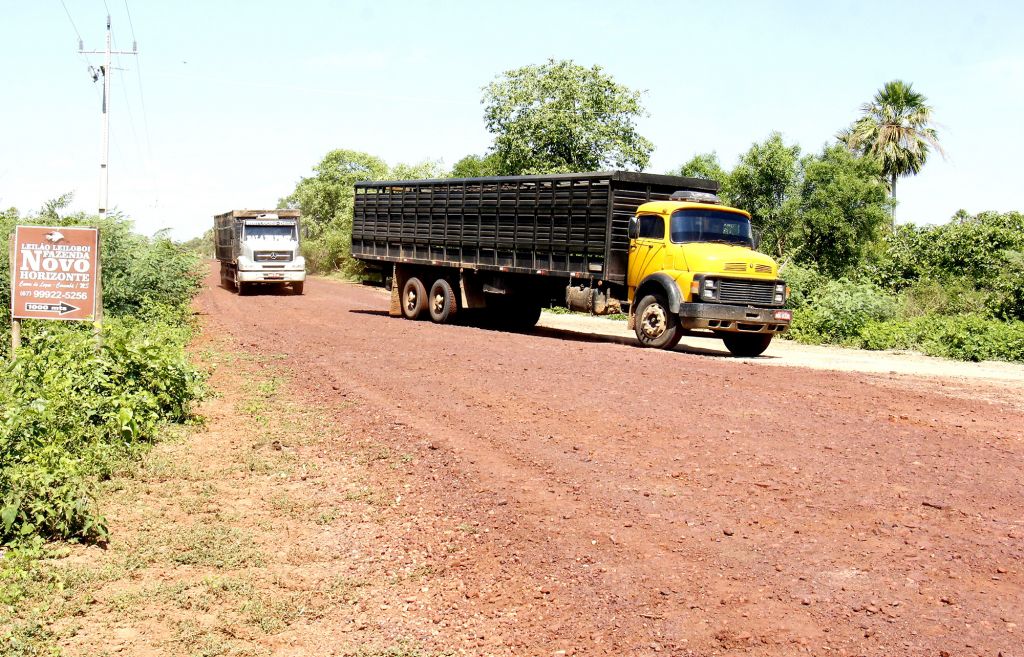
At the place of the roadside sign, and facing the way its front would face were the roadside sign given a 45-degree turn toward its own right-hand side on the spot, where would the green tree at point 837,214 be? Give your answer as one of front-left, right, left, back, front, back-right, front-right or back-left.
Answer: back

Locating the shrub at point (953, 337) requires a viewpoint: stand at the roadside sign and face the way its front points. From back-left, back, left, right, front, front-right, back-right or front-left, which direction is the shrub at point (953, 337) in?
left

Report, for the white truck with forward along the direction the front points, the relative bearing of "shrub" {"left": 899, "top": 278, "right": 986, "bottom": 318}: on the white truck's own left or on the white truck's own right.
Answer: on the white truck's own left

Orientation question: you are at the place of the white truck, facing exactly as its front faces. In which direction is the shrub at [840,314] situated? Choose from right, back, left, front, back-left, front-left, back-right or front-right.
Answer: front-left

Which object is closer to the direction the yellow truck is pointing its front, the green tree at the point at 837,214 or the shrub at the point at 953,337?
the shrub

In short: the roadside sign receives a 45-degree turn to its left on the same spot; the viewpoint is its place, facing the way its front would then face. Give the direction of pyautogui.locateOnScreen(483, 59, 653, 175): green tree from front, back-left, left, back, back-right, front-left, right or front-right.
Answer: left

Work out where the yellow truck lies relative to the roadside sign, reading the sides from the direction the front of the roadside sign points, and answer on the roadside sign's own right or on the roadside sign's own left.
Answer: on the roadside sign's own left

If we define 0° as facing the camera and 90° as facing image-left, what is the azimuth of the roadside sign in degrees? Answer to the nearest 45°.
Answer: approximately 0°

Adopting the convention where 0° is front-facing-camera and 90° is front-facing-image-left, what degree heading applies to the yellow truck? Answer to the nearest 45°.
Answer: approximately 315°

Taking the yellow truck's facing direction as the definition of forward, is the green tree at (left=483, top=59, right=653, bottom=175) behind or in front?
behind

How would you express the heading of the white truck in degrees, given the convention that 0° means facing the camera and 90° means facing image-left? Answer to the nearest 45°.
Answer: approximately 0°

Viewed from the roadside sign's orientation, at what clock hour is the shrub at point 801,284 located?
The shrub is roughly at 8 o'clock from the roadside sign.

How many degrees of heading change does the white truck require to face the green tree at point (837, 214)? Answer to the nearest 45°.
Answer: approximately 90° to its left
